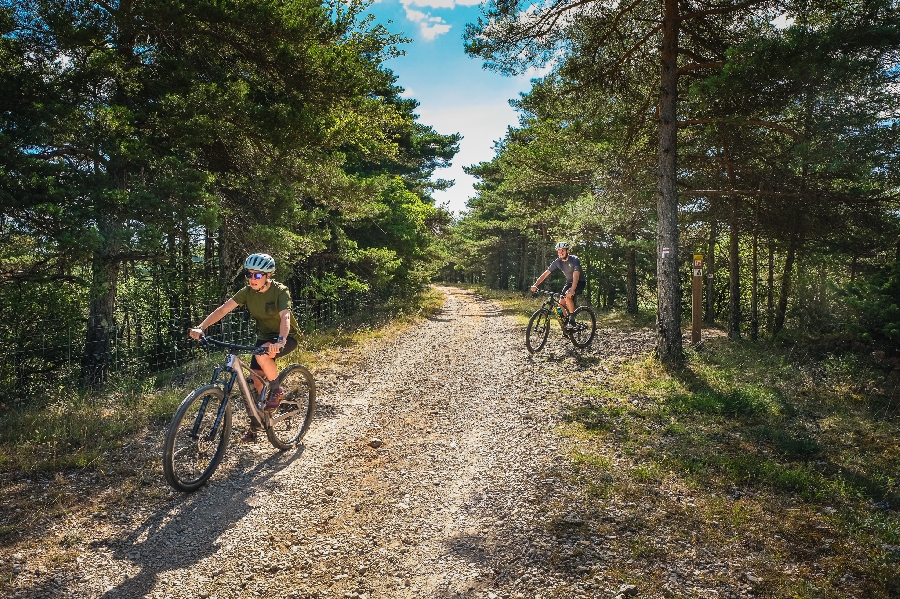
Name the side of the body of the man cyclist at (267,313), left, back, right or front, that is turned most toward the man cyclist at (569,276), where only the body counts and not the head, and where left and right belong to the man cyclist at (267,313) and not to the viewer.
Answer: back

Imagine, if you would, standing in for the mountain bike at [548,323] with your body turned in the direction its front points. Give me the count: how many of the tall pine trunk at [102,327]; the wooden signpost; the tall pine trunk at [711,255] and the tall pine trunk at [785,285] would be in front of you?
1

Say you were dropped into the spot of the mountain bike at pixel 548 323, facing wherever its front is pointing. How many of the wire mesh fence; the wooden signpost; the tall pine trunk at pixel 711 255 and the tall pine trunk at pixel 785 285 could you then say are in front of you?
1

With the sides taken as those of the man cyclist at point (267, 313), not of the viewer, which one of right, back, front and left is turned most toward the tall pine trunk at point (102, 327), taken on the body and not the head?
right

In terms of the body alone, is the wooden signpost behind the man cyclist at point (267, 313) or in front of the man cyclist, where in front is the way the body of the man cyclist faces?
behind

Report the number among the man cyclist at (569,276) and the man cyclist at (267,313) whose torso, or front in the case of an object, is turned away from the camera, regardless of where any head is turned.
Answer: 0

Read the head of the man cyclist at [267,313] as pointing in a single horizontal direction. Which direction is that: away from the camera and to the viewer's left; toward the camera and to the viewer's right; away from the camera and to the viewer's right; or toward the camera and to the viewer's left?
toward the camera and to the viewer's left

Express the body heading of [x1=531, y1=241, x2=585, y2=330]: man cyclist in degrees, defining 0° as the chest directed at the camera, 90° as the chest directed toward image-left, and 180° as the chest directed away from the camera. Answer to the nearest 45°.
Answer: approximately 45°
